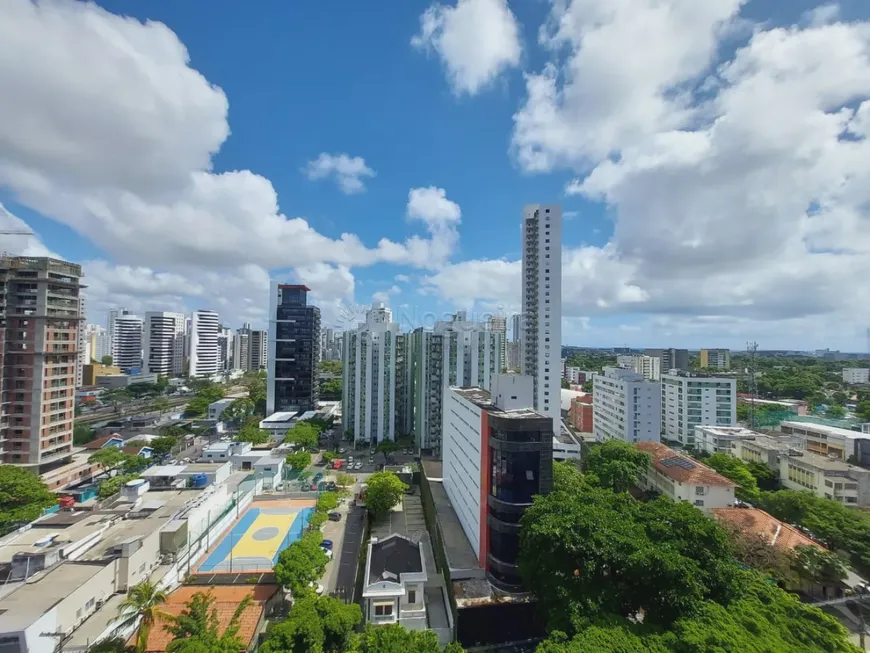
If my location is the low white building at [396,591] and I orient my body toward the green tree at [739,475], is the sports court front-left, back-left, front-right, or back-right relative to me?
back-left

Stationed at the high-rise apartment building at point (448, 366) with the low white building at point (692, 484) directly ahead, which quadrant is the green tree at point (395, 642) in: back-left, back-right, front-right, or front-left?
front-right

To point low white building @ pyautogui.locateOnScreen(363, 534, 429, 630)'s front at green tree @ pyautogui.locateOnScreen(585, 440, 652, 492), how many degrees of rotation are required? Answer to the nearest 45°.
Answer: approximately 135° to its left

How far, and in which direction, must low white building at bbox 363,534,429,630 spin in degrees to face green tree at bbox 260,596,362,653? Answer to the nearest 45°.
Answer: approximately 45° to its right

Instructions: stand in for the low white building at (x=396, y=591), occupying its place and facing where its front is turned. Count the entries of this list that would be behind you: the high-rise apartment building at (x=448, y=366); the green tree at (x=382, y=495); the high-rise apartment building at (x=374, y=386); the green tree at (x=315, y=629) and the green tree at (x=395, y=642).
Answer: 3

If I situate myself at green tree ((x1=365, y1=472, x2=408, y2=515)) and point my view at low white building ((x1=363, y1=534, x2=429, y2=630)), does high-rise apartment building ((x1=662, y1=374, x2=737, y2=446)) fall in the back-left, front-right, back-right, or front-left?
back-left

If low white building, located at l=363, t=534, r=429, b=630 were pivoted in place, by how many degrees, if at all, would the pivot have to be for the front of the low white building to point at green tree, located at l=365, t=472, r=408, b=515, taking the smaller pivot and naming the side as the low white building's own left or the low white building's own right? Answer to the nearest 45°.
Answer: approximately 180°

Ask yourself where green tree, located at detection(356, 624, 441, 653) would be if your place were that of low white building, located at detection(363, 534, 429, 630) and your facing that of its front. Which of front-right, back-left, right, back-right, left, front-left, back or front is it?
front

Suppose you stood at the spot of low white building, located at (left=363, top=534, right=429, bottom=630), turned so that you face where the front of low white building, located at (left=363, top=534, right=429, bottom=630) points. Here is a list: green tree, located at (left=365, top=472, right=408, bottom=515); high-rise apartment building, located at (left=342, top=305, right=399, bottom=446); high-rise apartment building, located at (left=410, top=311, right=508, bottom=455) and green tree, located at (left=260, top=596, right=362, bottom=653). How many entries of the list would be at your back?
3

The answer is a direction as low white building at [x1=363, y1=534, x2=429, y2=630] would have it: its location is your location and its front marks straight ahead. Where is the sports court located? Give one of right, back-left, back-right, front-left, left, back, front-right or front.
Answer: back-right

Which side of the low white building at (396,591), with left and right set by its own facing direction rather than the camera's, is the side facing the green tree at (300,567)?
right

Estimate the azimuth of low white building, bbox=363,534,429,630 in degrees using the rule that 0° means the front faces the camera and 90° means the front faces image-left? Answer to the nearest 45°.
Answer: approximately 0°

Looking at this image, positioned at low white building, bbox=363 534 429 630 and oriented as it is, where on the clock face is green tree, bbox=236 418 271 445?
The green tree is roughly at 5 o'clock from the low white building.

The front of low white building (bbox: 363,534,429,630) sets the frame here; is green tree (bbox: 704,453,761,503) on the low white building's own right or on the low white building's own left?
on the low white building's own left
